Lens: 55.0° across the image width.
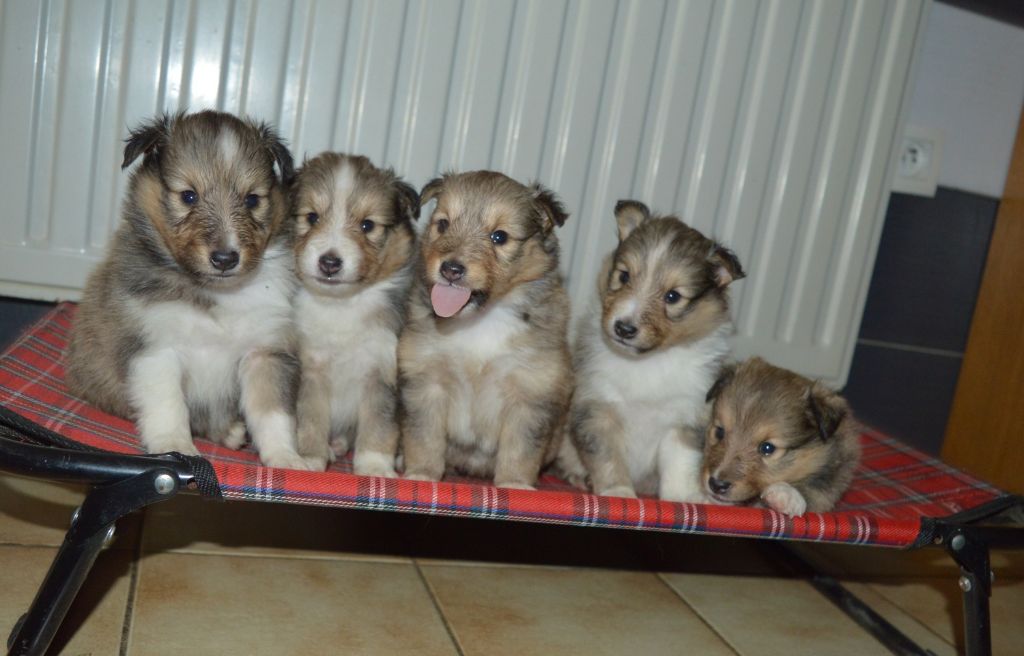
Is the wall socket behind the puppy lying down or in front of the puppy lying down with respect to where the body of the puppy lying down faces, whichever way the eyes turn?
behind

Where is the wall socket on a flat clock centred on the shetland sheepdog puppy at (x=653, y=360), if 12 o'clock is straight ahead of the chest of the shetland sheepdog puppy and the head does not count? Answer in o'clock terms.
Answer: The wall socket is roughly at 7 o'clock from the shetland sheepdog puppy.

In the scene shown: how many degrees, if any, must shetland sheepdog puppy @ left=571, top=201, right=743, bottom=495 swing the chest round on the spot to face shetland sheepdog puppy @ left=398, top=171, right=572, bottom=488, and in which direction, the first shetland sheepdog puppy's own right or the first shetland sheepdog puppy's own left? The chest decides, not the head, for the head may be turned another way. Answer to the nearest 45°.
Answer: approximately 45° to the first shetland sheepdog puppy's own right

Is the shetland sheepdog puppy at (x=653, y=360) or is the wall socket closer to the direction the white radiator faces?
the shetland sheepdog puppy

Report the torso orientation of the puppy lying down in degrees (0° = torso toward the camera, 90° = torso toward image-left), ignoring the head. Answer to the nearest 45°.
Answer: approximately 45°

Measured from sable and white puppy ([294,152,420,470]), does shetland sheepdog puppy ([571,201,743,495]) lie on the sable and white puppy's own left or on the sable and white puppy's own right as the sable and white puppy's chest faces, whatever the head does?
on the sable and white puppy's own left

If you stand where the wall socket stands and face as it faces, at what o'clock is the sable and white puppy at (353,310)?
The sable and white puppy is roughly at 1 o'clock from the wall socket.

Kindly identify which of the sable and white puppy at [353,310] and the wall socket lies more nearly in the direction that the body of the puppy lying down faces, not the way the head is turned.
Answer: the sable and white puppy

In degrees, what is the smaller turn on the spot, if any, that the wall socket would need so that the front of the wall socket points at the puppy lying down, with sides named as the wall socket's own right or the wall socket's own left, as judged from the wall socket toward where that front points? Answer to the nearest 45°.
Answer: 0° — it already faces it

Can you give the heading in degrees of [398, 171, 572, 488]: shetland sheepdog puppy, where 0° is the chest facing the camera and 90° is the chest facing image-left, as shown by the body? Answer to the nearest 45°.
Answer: approximately 0°
